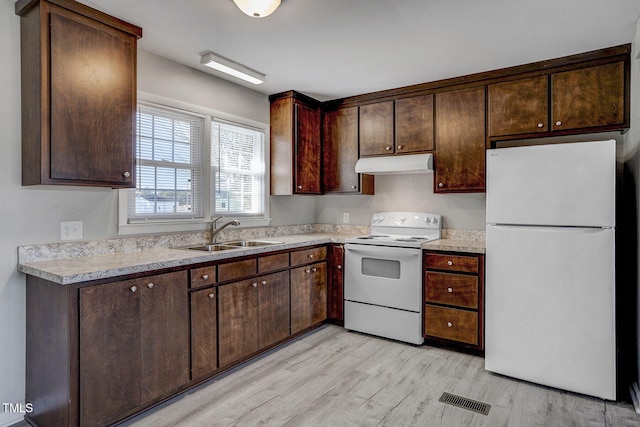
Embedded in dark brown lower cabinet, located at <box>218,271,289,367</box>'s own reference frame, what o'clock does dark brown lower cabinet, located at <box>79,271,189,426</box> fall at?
dark brown lower cabinet, located at <box>79,271,189,426</box> is roughly at 3 o'clock from dark brown lower cabinet, located at <box>218,271,289,367</box>.

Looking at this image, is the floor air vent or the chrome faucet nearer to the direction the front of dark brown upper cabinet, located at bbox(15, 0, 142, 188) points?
the floor air vent

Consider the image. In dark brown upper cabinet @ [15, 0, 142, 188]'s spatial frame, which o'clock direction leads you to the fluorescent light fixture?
The fluorescent light fixture is roughly at 10 o'clock from the dark brown upper cabinet.

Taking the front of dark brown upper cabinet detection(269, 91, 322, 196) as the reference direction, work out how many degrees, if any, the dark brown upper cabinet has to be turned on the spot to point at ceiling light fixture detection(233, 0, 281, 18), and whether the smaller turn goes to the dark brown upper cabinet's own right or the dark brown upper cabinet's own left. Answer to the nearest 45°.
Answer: approximately 45° to the dark brown upper cabinet's own right

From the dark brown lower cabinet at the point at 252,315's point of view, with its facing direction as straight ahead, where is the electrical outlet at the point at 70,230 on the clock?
The electrical outlet is roughly at 4 o'clock from the dark brown lower cabinet.

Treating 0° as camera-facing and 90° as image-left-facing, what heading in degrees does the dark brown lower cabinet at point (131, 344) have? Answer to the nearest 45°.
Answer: approximately 315°

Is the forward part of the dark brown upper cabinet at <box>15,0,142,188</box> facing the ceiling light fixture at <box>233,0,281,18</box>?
yes

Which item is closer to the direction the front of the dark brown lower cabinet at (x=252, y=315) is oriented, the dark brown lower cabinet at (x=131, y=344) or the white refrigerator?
the white refrigerator

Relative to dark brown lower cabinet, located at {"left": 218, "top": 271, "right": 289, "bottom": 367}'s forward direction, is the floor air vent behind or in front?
in front
